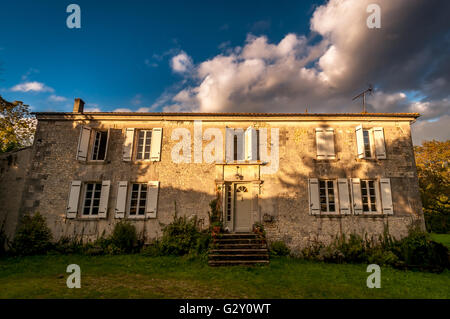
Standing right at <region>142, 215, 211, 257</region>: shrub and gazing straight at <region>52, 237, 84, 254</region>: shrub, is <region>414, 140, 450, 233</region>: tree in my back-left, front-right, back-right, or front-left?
back-right

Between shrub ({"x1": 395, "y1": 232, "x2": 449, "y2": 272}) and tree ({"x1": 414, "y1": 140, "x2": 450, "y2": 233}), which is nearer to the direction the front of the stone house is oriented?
the shrub

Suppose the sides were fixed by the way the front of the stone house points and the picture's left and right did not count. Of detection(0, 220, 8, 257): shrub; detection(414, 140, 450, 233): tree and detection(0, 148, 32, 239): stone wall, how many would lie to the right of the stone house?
2

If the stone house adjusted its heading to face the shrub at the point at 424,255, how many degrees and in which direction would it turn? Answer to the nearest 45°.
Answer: approximately 90° to its left

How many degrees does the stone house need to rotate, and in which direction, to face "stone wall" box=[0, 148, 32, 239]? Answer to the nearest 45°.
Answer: approximately 90° to its right

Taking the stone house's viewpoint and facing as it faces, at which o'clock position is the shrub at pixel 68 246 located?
The shrub is roughly at 3 o'clock from the stone house.

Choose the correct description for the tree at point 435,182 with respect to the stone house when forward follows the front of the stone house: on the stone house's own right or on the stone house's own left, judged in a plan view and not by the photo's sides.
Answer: on the stone house's own left

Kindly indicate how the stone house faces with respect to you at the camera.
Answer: facing the viewer

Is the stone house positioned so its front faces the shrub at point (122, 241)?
no

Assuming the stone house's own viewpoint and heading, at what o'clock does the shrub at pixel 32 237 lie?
The shrub is roughly at 3 o'clock from the stone house.
